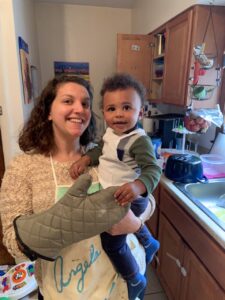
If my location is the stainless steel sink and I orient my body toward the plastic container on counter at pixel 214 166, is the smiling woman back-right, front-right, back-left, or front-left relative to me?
back-left

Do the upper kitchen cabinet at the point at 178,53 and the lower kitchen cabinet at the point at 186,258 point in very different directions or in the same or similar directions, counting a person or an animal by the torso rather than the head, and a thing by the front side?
same or similar directions

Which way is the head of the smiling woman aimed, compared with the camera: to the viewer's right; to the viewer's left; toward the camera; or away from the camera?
toward the camera

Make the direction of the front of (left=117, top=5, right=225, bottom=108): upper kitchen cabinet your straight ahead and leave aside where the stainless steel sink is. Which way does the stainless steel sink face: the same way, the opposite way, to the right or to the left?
the same way

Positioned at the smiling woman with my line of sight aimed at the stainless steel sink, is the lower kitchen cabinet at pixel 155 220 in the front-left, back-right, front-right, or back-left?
front-left

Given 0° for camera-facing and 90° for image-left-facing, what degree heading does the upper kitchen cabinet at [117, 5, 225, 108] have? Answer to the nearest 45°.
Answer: approximately 45°

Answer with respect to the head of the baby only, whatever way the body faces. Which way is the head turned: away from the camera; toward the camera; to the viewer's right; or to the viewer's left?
toward the camera

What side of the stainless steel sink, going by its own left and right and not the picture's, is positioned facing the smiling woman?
front

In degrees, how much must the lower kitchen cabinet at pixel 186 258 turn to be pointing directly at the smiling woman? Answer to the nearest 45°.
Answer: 0° — it already faces them
